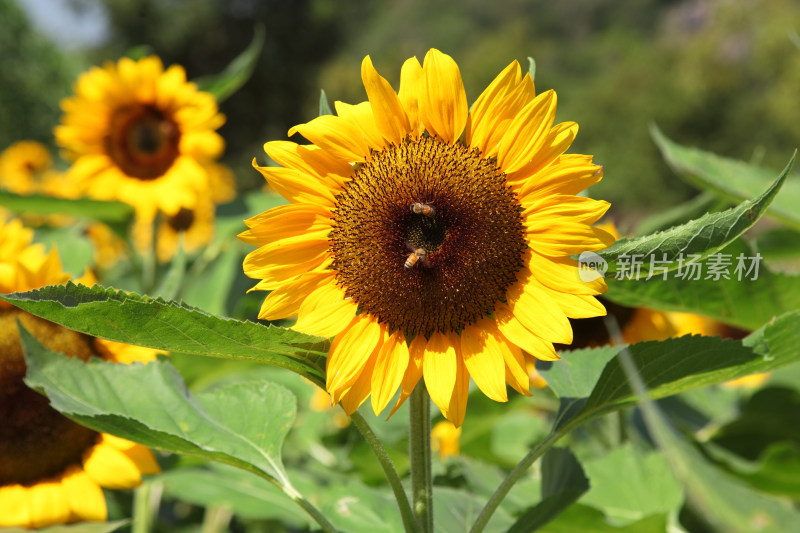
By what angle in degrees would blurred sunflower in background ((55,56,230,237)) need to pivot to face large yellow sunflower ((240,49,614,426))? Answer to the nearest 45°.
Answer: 0° — it already faces it

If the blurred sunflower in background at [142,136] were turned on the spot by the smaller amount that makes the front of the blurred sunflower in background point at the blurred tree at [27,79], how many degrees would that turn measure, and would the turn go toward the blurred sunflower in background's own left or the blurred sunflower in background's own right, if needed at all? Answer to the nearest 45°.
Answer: approximately 180°

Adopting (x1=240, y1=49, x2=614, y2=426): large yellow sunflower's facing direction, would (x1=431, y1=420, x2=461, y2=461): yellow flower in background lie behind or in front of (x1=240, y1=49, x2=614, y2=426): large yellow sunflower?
behind

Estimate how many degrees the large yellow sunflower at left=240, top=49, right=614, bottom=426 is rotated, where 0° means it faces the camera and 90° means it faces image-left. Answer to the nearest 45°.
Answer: approximately 0°

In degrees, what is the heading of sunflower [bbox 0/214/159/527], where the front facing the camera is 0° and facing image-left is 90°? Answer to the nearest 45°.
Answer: approximately 0°

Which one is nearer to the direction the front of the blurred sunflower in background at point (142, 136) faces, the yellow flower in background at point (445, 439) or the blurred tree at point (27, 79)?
the yellow flower in background

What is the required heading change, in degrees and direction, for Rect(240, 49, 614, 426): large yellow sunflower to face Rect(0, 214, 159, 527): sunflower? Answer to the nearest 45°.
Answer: approximately 135° to its right

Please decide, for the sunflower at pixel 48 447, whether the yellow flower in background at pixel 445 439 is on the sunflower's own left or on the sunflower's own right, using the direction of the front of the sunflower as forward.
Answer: on the sunflower's own left
